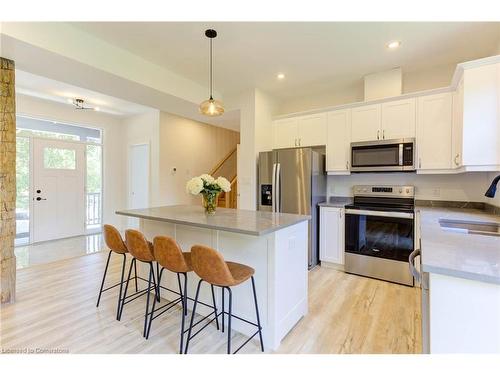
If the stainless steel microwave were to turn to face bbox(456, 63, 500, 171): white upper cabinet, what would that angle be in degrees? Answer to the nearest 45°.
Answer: approximately 45° to its left

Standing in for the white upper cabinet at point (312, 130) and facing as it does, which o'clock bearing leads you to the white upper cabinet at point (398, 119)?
the white upper cabinet at point (398, 119) is roughly at 8 o'clock from the white upper cabinet at point (312, 130).

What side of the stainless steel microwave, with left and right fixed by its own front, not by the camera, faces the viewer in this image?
front

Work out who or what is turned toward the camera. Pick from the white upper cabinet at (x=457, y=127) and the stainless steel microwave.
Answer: the stainless steel microwave

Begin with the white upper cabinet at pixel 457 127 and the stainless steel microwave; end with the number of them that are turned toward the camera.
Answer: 1

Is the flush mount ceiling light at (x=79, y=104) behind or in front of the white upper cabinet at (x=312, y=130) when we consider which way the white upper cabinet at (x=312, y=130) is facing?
in front

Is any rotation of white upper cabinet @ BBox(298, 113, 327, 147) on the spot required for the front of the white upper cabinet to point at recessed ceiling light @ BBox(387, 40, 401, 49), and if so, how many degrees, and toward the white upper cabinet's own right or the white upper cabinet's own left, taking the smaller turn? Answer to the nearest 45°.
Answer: approximately 90° to the white upper cabinet's own left

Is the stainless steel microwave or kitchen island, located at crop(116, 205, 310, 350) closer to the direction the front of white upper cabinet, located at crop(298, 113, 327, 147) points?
the kitchen island

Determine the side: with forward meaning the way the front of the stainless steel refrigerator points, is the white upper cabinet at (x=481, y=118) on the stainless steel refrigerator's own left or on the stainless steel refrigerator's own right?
on the stainless steel refrigerator's own left

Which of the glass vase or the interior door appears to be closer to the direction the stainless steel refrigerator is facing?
the glass vase

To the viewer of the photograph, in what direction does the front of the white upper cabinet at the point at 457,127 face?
facing to the left of the viewer

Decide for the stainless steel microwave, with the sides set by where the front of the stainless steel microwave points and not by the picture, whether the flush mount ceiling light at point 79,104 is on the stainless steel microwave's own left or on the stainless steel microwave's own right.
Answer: on the stainless steel microwave's own right

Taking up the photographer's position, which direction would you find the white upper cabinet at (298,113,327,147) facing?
facing the viewer and to the left of the viewer

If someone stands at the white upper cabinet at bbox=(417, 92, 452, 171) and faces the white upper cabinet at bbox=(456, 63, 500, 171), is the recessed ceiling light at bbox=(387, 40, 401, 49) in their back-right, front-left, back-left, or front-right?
front-right

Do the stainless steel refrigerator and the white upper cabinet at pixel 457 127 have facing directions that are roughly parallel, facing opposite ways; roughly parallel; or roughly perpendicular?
roughly perpendicular
